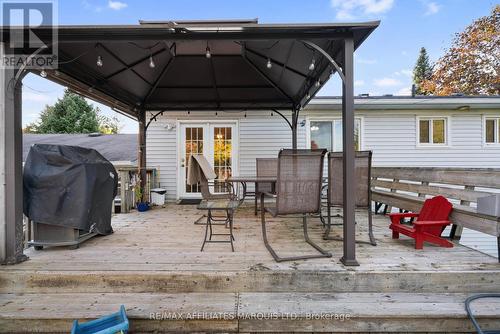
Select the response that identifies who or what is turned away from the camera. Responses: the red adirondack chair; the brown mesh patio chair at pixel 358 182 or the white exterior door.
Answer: the brown mesh patio chair

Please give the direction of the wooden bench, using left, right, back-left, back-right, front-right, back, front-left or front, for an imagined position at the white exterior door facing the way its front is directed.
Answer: front-left

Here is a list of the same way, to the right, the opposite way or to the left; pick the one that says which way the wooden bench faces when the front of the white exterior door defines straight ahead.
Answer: to the right

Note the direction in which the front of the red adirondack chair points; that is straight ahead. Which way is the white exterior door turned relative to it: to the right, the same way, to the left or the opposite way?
to the left

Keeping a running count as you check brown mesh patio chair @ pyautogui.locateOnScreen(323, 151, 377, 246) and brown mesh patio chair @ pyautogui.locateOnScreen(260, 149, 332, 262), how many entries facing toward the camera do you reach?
0

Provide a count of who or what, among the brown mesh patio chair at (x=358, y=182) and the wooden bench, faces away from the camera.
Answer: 1

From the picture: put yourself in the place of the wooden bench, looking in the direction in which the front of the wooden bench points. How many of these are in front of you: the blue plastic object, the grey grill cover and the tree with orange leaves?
2

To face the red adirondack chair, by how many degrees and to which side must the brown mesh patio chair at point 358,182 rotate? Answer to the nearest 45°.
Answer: approximately 90° to its right

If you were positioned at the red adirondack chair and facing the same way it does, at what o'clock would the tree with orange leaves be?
The tree with orange leaves is roughly at 5 o'clock from the red adirondack chair.

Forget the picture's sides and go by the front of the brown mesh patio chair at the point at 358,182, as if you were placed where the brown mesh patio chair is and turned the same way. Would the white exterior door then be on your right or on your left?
on your left

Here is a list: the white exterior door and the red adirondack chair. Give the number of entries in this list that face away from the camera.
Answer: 0

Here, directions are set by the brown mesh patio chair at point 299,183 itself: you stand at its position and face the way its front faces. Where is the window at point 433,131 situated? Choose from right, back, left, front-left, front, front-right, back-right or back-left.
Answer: right

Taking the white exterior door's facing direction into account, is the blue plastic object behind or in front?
in front

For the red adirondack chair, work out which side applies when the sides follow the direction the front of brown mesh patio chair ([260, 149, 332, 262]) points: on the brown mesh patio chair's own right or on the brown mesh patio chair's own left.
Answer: on the brown mesh patio chair's own right
